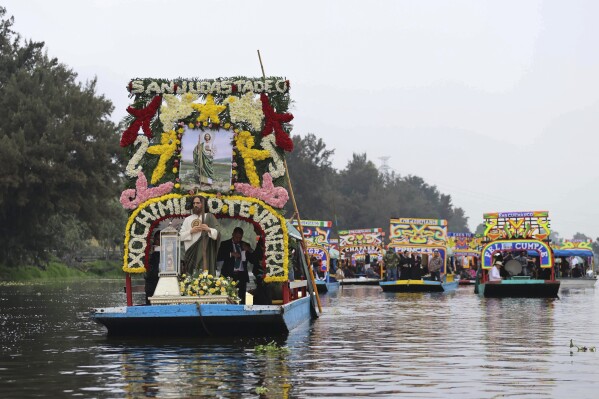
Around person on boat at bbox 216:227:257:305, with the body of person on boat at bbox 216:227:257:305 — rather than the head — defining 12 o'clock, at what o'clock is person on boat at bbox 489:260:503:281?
person on boat at bbox 489:260:503:281 is roughly at 7 o'clock from person on boat at bbox 216:227:257:305.

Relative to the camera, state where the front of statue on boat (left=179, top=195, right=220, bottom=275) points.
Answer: toward the camera

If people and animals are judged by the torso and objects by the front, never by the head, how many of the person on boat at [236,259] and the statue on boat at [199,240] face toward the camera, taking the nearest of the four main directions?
2

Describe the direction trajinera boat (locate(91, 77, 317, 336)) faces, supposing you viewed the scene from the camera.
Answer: facing the viewer

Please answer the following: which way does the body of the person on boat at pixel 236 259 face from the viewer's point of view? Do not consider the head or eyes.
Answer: toward the camera

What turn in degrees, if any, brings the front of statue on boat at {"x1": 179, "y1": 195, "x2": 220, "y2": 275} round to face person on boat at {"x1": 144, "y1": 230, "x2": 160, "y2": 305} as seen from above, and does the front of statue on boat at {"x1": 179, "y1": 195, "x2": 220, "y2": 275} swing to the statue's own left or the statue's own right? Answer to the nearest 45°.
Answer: approximately 135° to the statue's own right

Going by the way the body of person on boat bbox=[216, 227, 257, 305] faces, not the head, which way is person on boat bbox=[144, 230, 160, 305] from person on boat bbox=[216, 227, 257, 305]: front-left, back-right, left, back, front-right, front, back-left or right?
right
